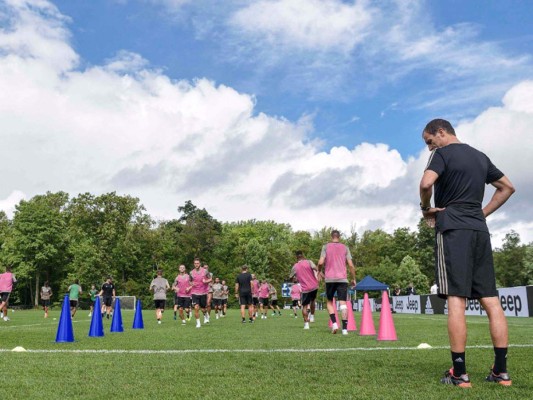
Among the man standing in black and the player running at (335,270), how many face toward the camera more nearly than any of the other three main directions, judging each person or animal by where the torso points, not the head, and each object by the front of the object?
0

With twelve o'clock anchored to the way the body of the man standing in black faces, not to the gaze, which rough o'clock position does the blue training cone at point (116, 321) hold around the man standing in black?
The blue training cone is roughly at 12 o'clock from the man standing in black.

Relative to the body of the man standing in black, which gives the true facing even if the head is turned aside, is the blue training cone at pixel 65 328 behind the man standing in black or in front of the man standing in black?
in front

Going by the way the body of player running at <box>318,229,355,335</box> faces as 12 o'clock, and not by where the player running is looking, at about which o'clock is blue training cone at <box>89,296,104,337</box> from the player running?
The blue training cone is roughly at 9 o'clock from the player running.

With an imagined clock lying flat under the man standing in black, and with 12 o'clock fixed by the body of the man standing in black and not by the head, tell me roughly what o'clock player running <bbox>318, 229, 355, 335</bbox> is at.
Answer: The player running is roughly at 1 o'clock from the man standing in black.

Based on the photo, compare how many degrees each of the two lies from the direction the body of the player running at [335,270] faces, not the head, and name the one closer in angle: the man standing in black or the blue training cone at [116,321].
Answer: the blue training cone

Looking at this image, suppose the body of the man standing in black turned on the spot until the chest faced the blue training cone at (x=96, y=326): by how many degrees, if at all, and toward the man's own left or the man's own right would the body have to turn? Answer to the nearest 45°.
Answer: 0° — they already face it

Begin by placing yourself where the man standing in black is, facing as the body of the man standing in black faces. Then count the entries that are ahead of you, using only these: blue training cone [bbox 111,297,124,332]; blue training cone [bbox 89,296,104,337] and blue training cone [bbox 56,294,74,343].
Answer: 3

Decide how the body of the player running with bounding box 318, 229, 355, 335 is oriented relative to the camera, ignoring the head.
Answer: away from the camera

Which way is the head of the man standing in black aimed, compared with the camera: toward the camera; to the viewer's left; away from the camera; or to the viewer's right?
to the viewer's left

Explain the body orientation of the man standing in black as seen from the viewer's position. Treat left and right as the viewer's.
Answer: facing away from the viewer and to the left of the viewer

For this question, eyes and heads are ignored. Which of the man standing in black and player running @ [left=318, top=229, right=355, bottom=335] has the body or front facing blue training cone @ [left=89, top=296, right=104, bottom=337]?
the man standing in black

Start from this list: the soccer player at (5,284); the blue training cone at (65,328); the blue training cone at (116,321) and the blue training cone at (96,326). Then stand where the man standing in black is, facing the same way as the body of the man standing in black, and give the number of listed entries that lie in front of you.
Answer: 4
